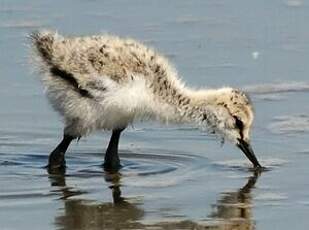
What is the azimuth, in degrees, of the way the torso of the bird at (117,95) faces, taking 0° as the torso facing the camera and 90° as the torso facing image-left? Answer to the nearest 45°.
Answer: approximately 270°
